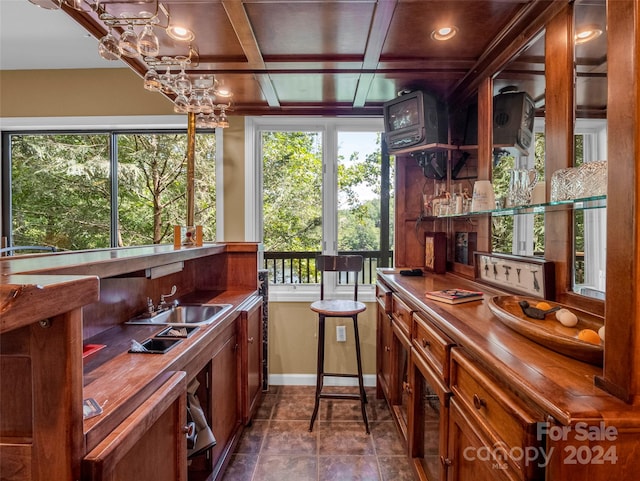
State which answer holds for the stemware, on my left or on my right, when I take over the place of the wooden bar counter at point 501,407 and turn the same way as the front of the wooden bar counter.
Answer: on my right

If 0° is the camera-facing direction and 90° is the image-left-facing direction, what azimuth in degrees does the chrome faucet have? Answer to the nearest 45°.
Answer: approximately 315°

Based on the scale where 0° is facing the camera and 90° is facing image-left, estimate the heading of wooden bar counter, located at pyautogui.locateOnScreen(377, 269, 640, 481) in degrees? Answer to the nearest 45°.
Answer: approximately 45°

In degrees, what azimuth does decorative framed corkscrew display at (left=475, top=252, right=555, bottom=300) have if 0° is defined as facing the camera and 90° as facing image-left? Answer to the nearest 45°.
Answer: approximately 45°
